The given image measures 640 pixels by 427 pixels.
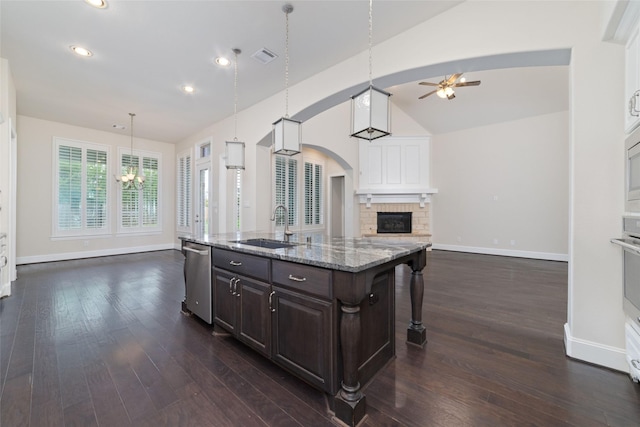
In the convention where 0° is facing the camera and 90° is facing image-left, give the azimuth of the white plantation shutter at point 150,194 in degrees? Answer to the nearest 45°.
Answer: approximately 0°

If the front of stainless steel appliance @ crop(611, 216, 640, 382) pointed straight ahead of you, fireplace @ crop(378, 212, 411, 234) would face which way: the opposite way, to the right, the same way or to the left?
to the left

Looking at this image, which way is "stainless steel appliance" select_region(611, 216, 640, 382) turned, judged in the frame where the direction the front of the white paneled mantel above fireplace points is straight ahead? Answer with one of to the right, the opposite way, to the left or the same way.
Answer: to the right

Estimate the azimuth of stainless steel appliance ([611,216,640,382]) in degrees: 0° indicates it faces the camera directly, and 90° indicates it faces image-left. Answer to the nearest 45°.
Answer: approximately 45°

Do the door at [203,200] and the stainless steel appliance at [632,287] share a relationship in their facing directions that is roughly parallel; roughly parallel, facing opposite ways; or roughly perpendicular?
roughly perpendicular

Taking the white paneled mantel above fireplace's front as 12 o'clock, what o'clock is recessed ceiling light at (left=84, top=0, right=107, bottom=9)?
The recessed ceiling light is roughly at 1 o'clock from the white paneled mantel above fireplace.

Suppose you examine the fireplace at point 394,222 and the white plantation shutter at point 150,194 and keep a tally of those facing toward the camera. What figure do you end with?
2

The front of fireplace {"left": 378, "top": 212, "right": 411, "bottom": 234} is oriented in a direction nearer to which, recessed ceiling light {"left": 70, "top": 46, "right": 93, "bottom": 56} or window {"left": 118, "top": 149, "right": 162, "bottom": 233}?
the recessed ceiling light

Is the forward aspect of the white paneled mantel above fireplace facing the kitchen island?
yes

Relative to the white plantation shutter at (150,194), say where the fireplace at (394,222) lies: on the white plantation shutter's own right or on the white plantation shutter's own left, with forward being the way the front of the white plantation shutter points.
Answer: on the white plantation shutter's own left

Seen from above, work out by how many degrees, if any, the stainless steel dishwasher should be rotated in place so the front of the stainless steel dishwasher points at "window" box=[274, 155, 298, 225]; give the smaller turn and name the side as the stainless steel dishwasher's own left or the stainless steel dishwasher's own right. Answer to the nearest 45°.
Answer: approximately 180°

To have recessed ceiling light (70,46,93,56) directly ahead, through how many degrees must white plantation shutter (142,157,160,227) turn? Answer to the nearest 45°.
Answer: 0° — it already faces it

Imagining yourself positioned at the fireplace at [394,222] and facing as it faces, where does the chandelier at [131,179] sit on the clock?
The chandelier is roughly at 2 o'clock from the fireplace.
